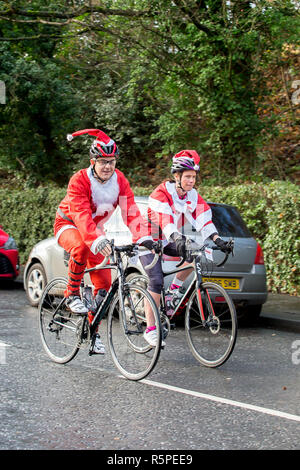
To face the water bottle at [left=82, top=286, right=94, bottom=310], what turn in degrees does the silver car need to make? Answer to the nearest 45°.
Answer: approximately 90° to its left

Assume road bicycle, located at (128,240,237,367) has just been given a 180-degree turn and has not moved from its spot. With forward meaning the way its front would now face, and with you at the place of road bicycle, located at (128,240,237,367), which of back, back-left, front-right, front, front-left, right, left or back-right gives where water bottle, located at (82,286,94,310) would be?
front-left

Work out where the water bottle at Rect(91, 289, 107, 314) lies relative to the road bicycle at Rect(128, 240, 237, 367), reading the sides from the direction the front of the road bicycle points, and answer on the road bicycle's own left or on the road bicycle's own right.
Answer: on the road bicycle's own right

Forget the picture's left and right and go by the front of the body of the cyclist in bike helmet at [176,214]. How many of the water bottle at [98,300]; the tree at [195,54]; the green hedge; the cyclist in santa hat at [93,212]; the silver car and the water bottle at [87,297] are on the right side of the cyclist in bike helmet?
3

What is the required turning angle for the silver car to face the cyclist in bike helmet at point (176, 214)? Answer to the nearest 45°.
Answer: approximately 90° to its left

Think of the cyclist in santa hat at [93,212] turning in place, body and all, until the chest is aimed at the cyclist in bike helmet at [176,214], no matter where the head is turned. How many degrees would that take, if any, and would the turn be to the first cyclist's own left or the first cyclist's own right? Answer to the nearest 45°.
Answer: approximately 90° to the first cyclist's own left

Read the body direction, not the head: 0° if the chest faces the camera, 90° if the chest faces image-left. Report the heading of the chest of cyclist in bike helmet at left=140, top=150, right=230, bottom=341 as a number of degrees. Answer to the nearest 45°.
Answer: approximately 315°

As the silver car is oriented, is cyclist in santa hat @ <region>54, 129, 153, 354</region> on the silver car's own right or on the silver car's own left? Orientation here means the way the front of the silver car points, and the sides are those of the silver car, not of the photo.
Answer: on the silver car's own left
